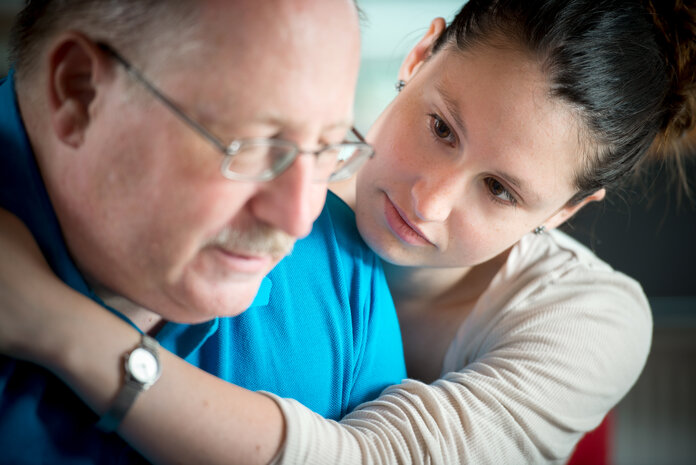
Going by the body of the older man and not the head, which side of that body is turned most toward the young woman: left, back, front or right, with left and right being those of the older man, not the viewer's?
left

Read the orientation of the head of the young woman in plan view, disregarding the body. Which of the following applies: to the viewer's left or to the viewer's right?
to the viewer's left

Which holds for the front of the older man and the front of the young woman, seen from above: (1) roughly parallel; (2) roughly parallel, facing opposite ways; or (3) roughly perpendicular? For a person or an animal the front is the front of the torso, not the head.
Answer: roughly perpendicular

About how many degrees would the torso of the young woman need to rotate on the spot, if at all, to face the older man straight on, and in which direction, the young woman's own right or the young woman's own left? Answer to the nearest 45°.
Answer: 0° — they already face them

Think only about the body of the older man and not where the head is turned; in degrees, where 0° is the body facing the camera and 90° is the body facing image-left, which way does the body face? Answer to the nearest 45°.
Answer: approximately 315°

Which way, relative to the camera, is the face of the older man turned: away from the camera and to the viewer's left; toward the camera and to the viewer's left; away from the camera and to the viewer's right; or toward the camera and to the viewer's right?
toward the camera and to the viewer's right
